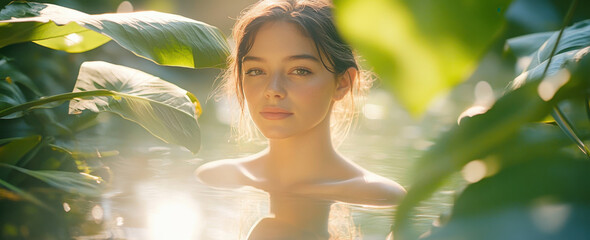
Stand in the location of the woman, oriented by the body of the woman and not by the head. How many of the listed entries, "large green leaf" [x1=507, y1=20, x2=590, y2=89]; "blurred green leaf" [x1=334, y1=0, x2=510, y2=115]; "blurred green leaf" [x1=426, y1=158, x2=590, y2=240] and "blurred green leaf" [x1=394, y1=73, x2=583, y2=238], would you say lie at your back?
0

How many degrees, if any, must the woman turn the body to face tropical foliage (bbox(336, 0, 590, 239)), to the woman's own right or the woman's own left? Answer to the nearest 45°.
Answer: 0° — they already face it

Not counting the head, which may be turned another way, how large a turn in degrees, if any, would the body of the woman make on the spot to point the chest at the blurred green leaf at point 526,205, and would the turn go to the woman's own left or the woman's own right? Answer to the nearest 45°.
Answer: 0° — they already face it

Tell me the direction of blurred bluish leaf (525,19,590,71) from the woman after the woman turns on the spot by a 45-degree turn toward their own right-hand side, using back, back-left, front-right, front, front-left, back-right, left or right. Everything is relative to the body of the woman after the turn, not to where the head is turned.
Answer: left

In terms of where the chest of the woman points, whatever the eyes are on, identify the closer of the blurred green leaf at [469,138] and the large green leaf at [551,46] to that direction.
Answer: the blurred green leaf

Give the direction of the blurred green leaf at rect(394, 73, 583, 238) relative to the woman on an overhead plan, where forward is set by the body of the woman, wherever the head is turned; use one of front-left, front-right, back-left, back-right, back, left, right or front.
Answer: front

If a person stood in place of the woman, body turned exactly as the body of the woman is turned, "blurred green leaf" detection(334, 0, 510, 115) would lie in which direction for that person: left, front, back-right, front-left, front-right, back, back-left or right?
front

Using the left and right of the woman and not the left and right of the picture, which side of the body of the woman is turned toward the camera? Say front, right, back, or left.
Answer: front
